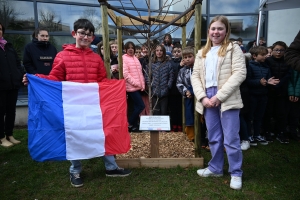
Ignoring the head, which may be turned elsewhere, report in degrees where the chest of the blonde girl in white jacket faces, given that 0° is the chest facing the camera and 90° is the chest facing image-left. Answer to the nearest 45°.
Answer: approximately 45°
